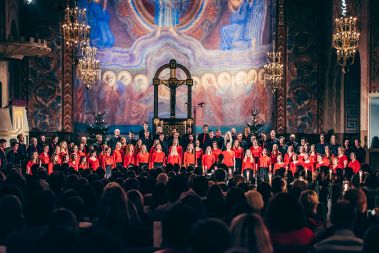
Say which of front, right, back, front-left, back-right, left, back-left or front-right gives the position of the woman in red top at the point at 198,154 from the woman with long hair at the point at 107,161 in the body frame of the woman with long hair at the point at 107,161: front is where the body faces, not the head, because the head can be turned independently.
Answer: left

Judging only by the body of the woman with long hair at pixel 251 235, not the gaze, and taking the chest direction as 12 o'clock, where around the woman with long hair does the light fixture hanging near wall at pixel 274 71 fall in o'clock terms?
The light fixture hanging near wall is roughly at 12 o'clock from the woman with long hair.

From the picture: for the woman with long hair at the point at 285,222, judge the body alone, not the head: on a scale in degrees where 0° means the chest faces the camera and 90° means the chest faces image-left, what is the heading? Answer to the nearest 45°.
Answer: approximately 180°

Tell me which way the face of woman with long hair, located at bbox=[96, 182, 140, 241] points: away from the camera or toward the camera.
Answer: away from the camera

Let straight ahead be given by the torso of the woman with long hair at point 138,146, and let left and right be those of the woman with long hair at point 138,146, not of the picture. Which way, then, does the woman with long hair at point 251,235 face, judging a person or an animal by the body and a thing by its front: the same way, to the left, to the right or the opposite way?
the opposite way

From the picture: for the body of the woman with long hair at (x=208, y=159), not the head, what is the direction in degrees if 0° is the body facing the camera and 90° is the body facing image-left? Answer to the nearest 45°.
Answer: approximately 0°

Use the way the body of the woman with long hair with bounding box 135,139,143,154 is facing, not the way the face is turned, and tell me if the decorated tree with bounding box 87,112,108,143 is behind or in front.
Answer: behind

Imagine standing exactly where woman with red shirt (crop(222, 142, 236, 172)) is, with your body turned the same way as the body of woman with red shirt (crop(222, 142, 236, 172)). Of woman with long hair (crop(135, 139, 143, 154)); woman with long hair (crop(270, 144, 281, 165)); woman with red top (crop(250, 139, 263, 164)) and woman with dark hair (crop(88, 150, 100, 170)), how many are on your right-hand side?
2

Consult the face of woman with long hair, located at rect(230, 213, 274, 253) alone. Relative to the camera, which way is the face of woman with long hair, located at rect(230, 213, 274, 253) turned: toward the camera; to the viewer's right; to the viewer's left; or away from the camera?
away from the camera

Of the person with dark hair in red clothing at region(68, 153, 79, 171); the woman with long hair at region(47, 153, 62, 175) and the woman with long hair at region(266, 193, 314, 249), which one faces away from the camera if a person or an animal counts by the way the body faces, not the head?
the woman with long hair at region(266, 193, 314, 249)

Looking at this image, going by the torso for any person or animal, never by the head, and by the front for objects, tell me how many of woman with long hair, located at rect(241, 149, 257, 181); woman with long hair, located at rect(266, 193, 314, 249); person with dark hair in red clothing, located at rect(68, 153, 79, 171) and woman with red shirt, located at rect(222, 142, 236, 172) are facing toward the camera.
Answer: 3

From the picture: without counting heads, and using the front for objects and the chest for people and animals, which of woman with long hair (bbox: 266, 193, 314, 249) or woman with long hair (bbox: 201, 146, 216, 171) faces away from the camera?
woman with long hair (bbox: 266, 193, 314, 249)

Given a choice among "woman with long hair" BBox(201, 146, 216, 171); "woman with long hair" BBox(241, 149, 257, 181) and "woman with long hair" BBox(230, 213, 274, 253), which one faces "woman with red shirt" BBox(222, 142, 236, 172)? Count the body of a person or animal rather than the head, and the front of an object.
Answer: "woman with long hair" BBox(230, 213, 274, 253)
